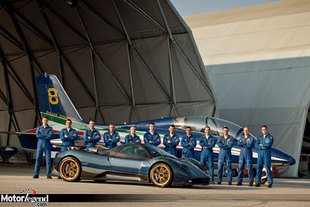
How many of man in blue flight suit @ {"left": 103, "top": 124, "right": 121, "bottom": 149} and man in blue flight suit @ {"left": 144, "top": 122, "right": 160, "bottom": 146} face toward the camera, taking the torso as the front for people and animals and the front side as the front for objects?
2

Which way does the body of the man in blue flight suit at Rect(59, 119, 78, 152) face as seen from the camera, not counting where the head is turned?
toward the camera

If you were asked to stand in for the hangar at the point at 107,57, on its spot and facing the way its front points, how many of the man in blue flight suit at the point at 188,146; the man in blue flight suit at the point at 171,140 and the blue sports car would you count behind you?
0

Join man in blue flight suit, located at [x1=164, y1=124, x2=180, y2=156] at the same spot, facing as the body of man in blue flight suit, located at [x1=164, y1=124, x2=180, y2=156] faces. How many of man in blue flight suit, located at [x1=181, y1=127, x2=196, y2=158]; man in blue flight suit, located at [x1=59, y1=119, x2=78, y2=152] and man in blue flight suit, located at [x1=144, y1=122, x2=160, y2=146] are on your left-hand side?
1

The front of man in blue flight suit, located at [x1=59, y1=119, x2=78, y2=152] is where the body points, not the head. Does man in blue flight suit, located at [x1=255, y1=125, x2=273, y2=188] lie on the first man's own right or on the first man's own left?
on the first man's own left

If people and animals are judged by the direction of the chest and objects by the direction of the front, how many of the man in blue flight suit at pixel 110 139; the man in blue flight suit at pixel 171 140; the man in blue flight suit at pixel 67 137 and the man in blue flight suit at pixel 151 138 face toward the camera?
4

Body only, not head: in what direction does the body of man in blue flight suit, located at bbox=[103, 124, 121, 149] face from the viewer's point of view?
toward the camera

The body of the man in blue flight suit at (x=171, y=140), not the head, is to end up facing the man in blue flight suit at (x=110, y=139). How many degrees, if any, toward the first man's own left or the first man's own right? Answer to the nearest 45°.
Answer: approximately 90° to the first man's own right

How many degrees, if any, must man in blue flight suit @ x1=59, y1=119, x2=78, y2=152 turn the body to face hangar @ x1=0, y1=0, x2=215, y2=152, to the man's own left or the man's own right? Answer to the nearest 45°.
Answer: approximately 180°

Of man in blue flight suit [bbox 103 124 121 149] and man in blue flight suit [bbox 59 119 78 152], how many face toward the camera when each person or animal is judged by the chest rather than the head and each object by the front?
2

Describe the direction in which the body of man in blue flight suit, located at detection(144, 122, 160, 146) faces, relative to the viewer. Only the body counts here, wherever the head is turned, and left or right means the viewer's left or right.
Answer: facing the viewer

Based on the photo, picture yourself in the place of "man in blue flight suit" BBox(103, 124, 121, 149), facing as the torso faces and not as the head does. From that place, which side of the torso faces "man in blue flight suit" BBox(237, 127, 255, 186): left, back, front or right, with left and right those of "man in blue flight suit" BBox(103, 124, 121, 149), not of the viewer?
left

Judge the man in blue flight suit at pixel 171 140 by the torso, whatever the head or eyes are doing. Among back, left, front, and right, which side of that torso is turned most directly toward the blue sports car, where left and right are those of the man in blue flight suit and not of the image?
front

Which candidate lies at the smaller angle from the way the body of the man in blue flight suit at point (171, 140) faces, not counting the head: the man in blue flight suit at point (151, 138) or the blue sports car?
the blue sports car
